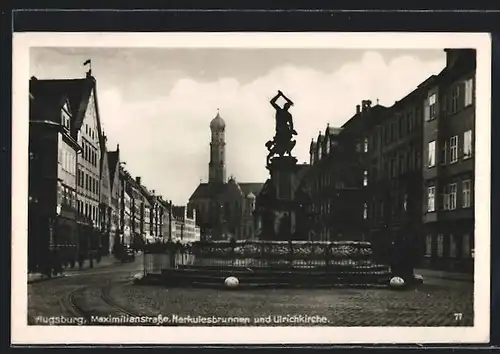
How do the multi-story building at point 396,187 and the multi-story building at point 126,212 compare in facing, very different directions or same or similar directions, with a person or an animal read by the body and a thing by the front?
very different directions

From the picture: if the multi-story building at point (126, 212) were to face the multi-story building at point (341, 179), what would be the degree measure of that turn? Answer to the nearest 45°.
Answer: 0° — it already faces it

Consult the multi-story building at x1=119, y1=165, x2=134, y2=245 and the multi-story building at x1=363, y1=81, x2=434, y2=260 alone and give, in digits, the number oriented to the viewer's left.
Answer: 1

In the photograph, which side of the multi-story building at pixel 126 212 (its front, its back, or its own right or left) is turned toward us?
right

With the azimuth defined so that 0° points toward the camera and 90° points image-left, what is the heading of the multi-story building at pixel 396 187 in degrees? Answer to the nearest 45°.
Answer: approximately 90°

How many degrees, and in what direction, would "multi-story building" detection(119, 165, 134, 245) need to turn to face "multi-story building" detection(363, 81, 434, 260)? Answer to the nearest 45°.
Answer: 0° — it already faces it

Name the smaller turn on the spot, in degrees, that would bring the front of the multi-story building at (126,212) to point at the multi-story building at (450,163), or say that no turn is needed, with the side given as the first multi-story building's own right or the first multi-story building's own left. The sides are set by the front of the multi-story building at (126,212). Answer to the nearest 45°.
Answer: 0° — it already faces it
